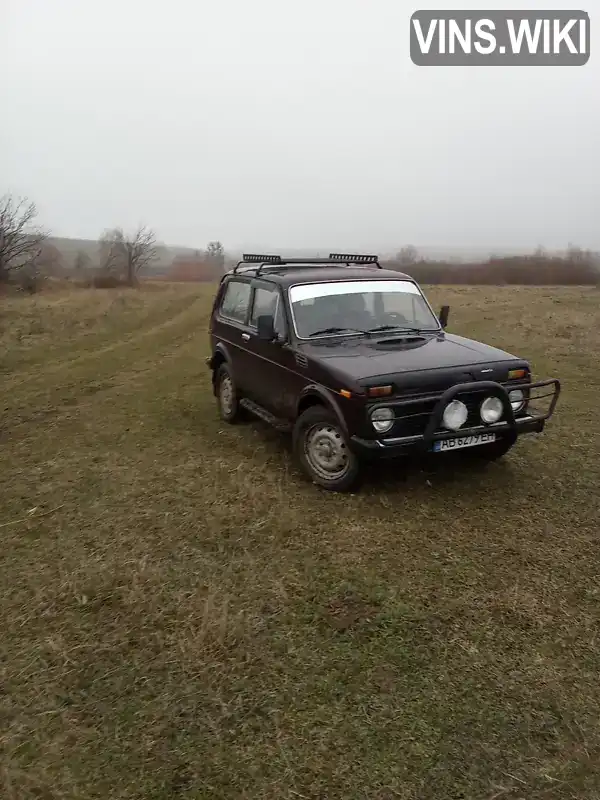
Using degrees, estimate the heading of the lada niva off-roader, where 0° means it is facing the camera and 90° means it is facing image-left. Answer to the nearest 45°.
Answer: approximately 315°

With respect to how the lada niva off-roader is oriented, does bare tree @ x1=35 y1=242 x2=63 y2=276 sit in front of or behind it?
behind

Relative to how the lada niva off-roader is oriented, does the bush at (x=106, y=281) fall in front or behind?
behind

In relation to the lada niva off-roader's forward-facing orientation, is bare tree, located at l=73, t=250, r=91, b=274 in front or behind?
behind
